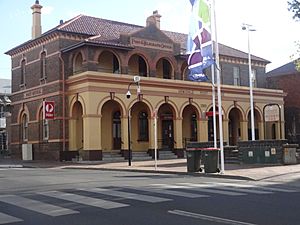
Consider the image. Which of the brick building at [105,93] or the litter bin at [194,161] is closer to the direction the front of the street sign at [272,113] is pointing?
the litter bin

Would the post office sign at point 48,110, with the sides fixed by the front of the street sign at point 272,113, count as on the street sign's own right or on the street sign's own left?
on the street sign's own right

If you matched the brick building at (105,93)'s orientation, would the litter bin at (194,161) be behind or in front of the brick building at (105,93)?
in front

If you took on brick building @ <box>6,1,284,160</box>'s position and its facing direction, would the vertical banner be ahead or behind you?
ahead

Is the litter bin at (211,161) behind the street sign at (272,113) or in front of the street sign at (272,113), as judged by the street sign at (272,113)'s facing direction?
in front

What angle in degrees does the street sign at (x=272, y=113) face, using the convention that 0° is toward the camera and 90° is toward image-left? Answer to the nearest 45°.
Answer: approximately 0°

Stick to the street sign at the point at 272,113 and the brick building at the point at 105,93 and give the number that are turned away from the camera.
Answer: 0

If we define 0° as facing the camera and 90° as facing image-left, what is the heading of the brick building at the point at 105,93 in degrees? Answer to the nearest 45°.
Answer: approximately 315°
